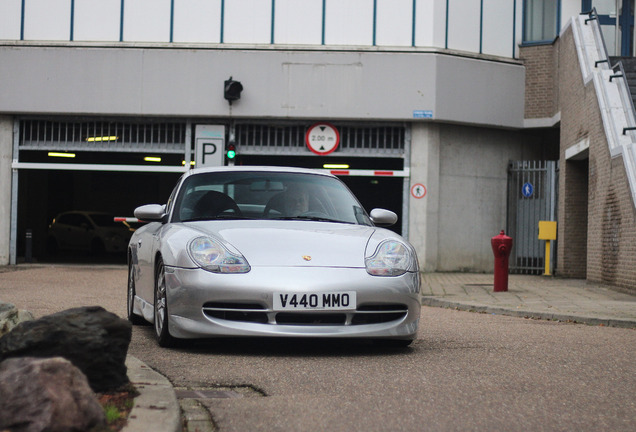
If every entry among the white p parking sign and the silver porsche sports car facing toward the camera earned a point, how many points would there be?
2

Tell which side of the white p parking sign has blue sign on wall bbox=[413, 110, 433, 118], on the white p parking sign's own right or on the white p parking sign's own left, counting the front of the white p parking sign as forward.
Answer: on the white p parking sign's own left

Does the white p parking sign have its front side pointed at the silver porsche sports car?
yes

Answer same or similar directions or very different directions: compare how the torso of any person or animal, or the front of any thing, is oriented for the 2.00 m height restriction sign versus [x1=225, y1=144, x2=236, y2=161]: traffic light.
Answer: same or similar directions

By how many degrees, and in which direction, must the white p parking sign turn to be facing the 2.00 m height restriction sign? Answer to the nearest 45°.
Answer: approximately 90° to its left

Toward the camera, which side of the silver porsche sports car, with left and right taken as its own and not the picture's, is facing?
front

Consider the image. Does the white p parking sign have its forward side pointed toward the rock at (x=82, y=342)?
yes

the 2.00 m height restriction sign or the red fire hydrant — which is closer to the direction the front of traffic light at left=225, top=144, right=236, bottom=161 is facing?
the red fire hydrant

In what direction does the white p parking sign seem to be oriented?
toward the camera

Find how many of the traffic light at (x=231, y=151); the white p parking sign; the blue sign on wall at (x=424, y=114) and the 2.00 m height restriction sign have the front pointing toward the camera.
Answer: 4

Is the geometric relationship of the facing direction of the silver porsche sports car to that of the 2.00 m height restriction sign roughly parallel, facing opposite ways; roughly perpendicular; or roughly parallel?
roughly parallel

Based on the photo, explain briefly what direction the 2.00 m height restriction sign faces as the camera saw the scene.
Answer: facing the viewer
